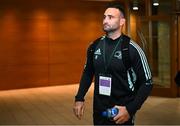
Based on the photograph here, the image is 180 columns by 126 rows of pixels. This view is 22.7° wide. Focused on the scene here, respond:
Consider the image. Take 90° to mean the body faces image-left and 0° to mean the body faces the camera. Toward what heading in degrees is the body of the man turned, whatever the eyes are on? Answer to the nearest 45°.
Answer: approximately 45°
